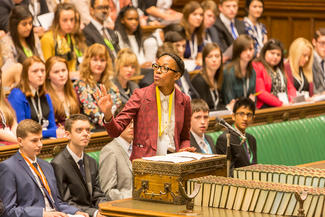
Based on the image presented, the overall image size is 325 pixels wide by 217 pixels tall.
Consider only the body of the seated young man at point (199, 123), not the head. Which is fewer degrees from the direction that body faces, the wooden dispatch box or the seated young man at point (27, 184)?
the wooden dispatch box

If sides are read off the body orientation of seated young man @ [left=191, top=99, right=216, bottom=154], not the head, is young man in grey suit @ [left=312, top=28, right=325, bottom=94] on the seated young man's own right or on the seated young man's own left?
on the seated young man's own left
